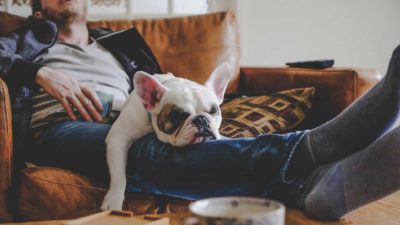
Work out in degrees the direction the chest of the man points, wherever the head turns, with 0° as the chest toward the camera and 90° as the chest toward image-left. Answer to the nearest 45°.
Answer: approximately 315°
